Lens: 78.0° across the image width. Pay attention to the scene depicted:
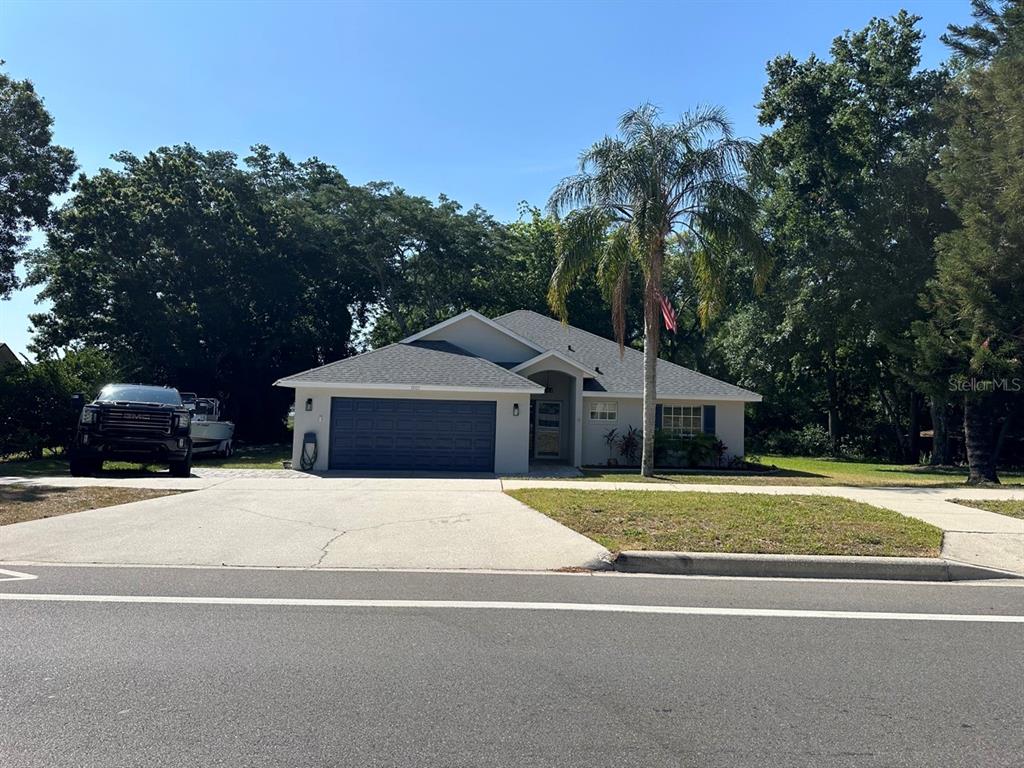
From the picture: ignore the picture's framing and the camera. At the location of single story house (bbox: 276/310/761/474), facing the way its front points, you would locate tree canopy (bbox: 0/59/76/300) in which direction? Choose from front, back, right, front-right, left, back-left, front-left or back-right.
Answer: right

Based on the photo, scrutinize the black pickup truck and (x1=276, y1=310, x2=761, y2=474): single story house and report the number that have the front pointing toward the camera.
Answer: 2

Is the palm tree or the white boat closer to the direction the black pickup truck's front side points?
the palm tree

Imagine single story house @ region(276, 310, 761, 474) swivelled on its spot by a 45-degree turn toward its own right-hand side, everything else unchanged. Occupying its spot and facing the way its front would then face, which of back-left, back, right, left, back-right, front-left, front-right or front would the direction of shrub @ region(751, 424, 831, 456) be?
back

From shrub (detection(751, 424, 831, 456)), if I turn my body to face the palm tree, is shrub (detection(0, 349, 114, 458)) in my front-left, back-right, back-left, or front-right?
front-right

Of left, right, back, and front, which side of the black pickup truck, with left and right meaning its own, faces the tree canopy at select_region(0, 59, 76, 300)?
back

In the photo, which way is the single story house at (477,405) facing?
toward the camera

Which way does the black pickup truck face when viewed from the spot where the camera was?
facing the viewer

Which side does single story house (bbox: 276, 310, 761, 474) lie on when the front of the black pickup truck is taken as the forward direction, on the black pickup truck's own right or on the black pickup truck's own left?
on the black pickup truck's own left

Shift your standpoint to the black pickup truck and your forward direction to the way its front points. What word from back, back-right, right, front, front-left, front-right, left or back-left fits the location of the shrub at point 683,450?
left

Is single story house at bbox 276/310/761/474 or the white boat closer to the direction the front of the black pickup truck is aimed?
the single story house
